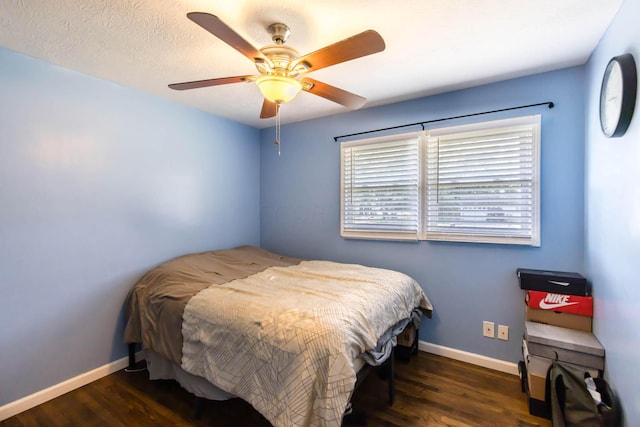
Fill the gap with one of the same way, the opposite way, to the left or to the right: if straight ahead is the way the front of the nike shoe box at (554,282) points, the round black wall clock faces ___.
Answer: to the right

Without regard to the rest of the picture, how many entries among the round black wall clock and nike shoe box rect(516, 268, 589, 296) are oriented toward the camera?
1

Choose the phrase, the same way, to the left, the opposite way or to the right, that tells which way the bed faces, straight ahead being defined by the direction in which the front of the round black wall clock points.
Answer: the opposite way

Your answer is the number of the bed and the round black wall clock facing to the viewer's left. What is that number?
1

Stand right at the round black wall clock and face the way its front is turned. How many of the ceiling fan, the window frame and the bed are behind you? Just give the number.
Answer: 0

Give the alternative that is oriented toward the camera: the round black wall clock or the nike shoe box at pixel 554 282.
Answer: the nike shoe box

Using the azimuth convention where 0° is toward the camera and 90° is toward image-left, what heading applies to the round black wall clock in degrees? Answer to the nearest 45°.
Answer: approximately 90°

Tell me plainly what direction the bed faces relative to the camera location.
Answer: facing the viewer and to the right of the viewer

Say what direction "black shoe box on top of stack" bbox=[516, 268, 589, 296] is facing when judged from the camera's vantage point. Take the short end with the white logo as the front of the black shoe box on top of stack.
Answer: facing the viewer

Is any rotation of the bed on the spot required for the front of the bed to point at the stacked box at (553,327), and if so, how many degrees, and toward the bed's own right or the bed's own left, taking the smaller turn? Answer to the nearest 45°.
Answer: approximately 45° to the bed's own left

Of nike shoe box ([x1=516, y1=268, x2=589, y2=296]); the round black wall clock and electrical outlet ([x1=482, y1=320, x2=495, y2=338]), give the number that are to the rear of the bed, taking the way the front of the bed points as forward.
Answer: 0

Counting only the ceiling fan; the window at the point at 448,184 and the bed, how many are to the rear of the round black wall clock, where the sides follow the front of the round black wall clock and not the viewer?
0

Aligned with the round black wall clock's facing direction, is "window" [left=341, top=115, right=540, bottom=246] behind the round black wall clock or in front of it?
in front

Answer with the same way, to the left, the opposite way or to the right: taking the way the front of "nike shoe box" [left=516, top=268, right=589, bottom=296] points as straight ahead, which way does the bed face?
to the left

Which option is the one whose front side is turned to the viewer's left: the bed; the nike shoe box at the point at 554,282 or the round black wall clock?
the round black wall clock

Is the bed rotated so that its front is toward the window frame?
no
